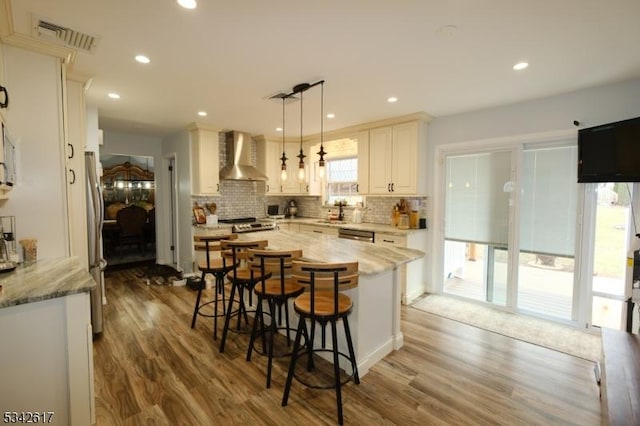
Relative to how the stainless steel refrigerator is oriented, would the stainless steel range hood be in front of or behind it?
in front

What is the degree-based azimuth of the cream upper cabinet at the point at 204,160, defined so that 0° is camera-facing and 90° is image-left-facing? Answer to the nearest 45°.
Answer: approximately 315°

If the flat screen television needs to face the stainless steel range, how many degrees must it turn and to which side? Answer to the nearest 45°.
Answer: approximately 45° to its right

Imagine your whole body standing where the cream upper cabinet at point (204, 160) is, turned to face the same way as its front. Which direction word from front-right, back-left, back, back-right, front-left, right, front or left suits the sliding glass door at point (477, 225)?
front

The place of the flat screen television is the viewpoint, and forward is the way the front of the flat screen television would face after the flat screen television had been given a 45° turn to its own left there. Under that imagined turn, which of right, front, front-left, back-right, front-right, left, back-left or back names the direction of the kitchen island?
front-right

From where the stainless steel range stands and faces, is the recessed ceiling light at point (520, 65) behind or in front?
in front

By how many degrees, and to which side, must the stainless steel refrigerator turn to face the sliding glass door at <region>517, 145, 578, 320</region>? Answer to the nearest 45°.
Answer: approximately 45° to its right

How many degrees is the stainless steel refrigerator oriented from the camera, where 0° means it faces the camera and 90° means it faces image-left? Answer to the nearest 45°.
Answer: approximately 270°

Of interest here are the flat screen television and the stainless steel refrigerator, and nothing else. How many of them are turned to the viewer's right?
1

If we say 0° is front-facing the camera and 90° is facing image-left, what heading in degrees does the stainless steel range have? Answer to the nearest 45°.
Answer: approximately 315°

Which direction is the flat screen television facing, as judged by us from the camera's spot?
facing the viewer and to the left of the viewer

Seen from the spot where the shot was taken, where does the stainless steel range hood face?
facing the viewer and to the right of the viewer
